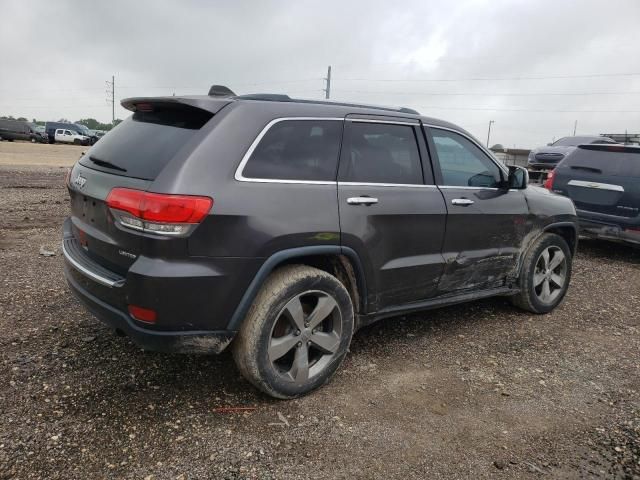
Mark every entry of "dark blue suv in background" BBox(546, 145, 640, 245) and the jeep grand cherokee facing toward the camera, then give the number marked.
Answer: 0

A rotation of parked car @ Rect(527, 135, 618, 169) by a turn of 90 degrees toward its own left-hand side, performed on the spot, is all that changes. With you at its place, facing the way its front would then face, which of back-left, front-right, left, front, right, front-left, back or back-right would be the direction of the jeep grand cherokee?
front-right

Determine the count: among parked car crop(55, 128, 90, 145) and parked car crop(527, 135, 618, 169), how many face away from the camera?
0

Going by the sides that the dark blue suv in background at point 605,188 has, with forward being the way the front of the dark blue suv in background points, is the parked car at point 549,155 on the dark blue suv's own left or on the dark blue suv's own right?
on the dark blue suv's own left

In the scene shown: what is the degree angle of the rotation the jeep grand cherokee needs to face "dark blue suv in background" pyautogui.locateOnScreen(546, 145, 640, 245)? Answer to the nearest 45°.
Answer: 0° — it already faces it

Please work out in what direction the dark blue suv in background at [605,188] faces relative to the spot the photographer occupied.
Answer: facing away from the viewer and to the right of the viewer

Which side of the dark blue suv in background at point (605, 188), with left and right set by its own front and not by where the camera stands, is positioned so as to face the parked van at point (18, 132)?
left

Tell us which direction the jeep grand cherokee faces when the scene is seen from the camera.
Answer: facing away from the viewer and to the right of the viewer

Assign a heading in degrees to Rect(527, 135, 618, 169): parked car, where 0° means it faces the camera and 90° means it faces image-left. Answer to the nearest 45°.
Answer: approximately 45°
